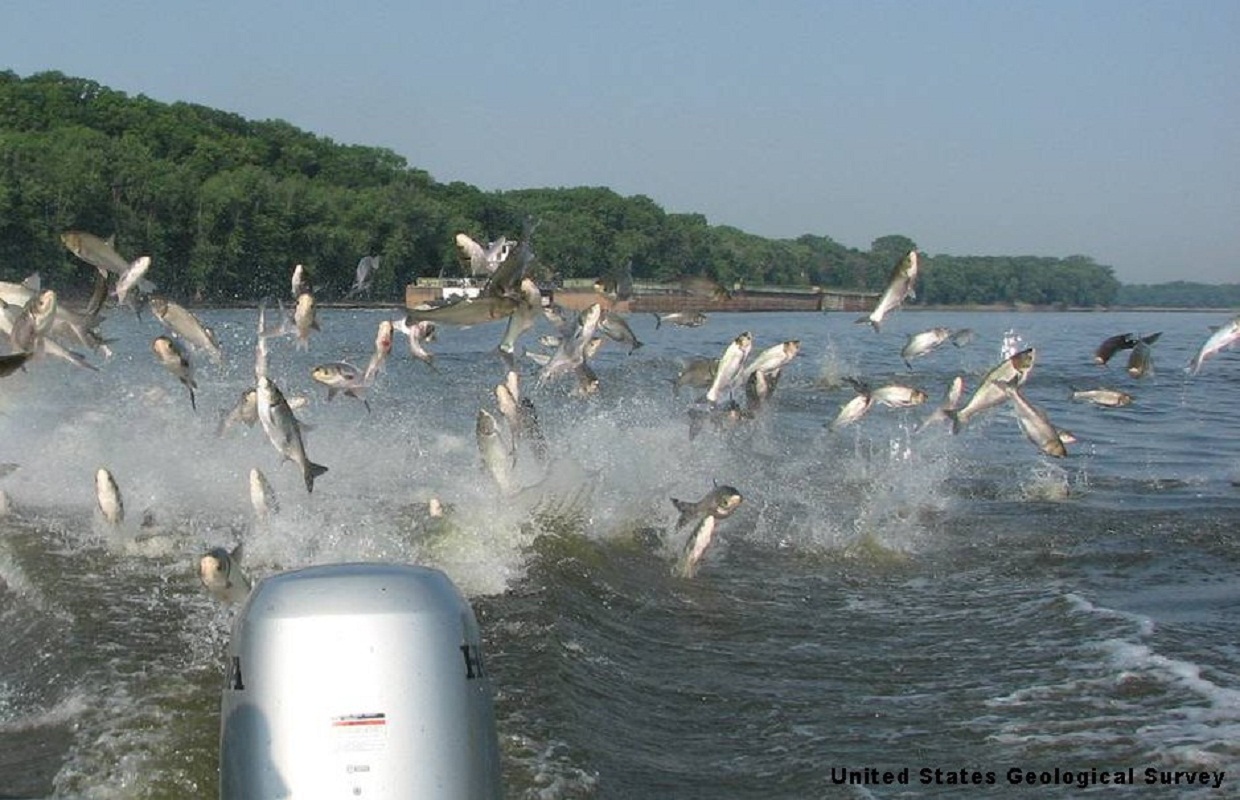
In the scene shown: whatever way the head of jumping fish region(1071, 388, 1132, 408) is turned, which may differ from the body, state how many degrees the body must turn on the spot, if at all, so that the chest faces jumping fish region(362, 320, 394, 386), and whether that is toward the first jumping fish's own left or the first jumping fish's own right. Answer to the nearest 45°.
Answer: approximately 135° to the first jumping fish's own right

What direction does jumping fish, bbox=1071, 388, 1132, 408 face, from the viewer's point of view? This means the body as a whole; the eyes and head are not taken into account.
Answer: to the viewer's right

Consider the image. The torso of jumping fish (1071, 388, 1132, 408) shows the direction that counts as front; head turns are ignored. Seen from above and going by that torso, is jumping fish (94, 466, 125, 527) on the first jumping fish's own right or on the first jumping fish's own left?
on the first jumping fish's own right

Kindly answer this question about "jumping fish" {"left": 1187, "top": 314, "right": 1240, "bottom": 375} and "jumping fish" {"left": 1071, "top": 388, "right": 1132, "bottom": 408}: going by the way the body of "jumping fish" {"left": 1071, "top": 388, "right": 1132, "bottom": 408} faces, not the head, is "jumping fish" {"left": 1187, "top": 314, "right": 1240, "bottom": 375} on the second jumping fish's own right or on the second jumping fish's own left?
on the second jumping fish's own right

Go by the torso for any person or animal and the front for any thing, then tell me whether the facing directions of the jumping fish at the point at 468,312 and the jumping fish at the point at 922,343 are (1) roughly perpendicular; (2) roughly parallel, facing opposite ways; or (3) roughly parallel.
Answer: roughly parallel
